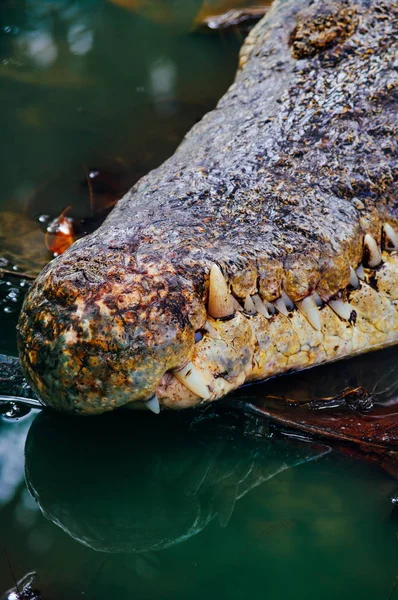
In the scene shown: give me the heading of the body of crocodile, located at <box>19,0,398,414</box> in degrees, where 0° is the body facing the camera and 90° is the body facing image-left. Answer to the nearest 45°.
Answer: approximately 45°

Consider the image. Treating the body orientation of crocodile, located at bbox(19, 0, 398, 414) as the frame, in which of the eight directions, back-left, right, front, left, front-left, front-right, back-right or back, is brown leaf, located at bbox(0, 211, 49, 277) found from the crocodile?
right

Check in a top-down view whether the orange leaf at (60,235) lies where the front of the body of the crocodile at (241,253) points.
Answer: no
